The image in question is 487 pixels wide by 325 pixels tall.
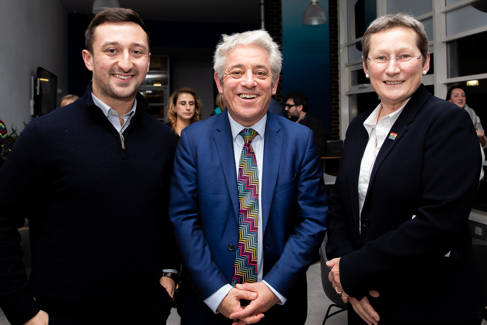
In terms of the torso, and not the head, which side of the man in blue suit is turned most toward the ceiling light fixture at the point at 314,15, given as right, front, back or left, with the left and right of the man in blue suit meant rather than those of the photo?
back

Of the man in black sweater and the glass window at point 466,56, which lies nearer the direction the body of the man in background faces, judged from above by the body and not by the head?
the man in black sweater

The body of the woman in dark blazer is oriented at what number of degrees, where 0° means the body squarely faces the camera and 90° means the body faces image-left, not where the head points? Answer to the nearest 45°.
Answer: approximately 45°

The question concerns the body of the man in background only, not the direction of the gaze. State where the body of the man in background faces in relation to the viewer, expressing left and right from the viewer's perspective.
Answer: facing to the left of the viewer

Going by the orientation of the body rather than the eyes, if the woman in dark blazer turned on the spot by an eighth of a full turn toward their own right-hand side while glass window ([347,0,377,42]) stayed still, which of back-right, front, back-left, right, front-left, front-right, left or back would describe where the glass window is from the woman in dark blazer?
right

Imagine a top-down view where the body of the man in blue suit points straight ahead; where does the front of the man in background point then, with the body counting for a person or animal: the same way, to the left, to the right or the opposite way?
to the right

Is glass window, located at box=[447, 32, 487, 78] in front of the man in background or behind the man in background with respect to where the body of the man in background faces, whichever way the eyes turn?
behind

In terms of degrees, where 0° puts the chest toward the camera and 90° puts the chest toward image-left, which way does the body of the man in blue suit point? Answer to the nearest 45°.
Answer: approximately 0°

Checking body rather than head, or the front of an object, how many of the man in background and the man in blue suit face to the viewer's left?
1
